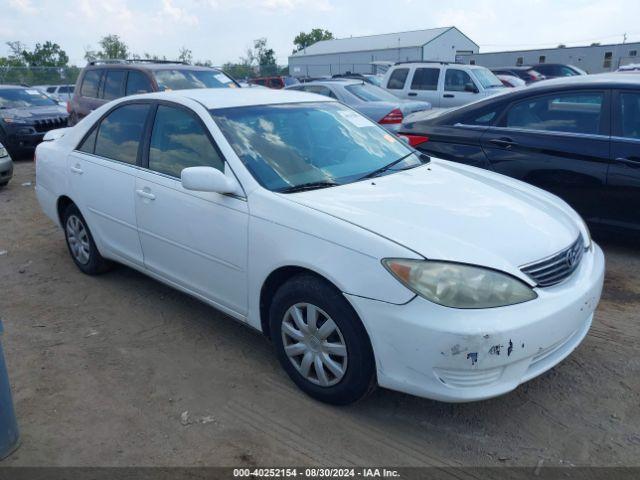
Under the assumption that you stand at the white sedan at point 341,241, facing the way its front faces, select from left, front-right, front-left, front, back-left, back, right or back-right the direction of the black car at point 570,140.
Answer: left

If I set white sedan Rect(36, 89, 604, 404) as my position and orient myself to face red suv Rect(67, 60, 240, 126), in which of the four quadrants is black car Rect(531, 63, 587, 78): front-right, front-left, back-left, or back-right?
front-right

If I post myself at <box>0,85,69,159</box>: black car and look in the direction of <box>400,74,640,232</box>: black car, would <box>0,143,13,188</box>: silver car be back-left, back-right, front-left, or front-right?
front-right

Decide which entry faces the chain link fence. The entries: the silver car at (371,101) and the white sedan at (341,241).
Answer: the silver car

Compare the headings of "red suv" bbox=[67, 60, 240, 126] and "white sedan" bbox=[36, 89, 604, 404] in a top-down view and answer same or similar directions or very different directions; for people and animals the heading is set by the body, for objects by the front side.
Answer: same or similar directions

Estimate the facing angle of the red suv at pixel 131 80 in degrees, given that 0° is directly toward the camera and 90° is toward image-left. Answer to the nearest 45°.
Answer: approximately 315°

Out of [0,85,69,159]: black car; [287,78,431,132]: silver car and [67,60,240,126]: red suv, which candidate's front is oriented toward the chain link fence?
the silver car

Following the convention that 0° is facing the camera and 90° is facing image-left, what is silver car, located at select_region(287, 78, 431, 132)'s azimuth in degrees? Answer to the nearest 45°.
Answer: approximately 135°

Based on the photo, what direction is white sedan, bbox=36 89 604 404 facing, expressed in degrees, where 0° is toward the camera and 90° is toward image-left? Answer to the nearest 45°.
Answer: approximately 315°

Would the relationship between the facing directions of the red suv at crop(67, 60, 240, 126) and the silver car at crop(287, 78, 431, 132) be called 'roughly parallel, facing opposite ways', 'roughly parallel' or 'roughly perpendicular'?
roughly parallel, facing opposite ways

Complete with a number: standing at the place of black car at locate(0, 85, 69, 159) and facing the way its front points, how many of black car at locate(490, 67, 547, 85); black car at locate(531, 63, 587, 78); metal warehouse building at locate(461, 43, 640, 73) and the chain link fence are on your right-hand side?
0

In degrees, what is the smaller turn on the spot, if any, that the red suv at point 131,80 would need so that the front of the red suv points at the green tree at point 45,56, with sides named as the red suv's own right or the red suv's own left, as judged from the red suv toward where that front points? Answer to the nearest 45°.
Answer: approximately 135° to the red suv's own left

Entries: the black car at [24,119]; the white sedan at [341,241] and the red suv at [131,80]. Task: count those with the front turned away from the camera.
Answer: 0

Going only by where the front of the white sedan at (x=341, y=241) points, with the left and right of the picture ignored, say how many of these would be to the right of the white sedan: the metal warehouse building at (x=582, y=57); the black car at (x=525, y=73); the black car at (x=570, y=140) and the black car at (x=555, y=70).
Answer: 0

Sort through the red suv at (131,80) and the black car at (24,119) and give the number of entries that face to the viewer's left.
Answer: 0
